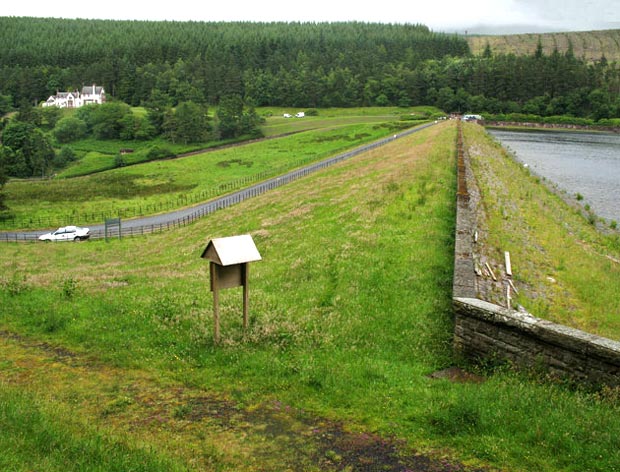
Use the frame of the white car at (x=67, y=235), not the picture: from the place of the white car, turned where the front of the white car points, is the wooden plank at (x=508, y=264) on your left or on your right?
on your left

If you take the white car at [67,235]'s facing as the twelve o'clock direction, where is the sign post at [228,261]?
The sign post is roughly at 9 o'clock from the white car.

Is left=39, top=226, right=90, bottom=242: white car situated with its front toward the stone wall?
no

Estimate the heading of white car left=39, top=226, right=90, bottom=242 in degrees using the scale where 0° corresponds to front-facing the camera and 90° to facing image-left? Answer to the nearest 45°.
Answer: approximately 90°

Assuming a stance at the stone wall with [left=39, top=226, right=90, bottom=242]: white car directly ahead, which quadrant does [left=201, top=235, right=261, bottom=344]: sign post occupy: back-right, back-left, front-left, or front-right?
front-left
